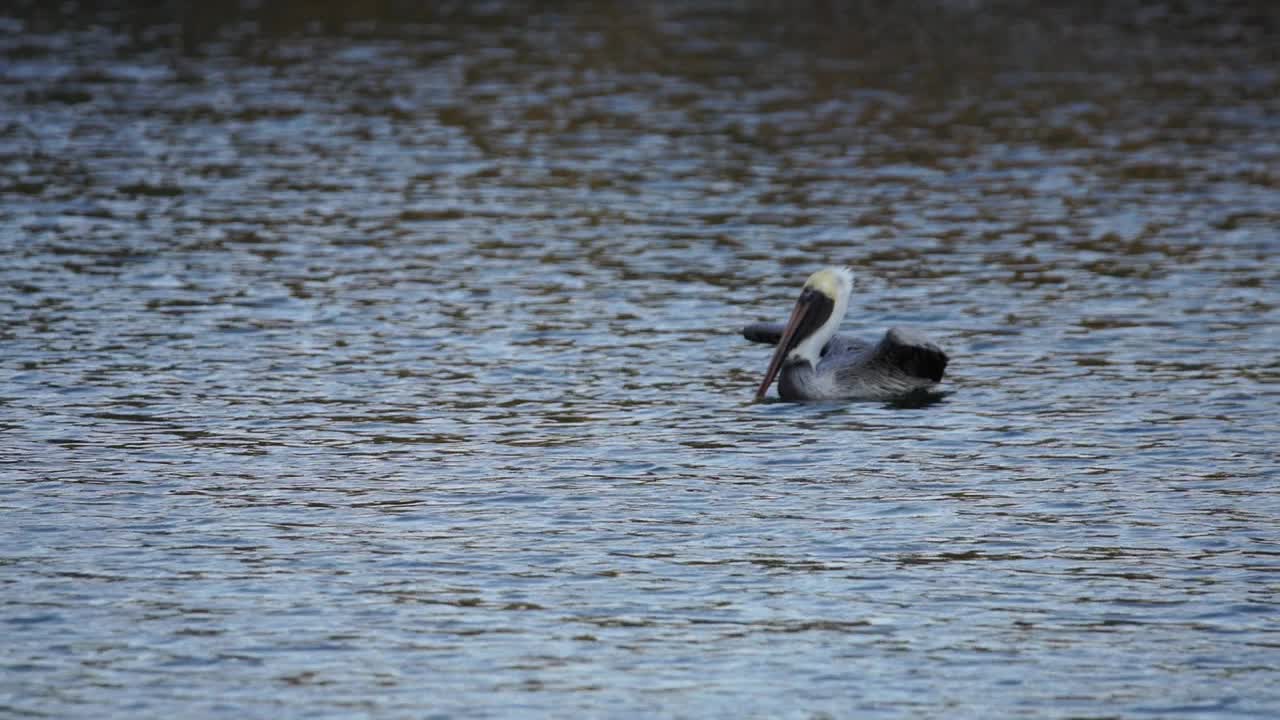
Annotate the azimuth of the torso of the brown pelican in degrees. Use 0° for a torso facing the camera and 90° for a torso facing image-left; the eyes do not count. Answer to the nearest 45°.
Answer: approximately 45°
